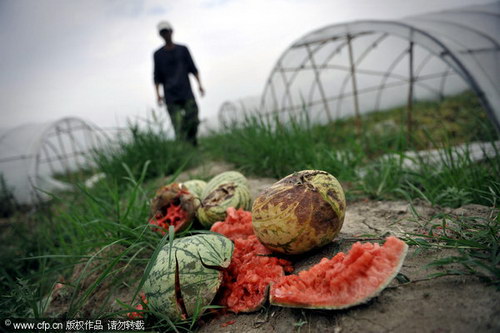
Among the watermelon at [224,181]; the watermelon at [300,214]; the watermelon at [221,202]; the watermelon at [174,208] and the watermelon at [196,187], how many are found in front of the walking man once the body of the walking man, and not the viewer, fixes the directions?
5

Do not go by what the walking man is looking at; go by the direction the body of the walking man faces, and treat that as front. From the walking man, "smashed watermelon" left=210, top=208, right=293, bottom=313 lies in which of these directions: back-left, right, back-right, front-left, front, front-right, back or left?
front

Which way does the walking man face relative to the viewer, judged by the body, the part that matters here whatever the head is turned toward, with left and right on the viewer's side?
facing the viewer

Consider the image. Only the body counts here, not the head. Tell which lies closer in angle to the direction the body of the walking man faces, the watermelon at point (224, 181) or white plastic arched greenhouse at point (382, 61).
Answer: the watermelon

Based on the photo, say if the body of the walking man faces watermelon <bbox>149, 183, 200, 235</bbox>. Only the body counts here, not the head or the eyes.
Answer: yes

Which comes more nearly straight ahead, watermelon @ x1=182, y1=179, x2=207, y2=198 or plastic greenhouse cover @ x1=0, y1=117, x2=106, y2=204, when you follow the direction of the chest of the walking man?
the watermelon

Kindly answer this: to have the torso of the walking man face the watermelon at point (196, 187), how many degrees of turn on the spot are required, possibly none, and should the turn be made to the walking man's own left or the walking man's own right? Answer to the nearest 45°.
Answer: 0° — they already face it

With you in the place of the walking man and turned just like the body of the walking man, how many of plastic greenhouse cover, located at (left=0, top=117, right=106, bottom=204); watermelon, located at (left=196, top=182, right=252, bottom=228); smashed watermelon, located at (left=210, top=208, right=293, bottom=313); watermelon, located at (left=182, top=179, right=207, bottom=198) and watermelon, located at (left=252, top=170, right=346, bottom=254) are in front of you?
4

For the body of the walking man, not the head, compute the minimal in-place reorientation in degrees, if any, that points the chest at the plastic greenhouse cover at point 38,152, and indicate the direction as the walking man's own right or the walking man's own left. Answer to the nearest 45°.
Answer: approximately 135° to the walking man's own right

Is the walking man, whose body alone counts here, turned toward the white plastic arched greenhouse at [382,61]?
no

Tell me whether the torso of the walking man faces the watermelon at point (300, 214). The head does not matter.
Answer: yes

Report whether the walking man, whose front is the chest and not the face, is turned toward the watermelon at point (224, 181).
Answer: yes

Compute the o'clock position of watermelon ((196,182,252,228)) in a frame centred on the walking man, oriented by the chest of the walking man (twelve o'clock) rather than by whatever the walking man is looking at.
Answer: The watermelon is roughly at 12 o'clock from the walking man.

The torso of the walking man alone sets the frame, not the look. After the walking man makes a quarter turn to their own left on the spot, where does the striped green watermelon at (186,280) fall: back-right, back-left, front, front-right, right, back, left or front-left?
right
